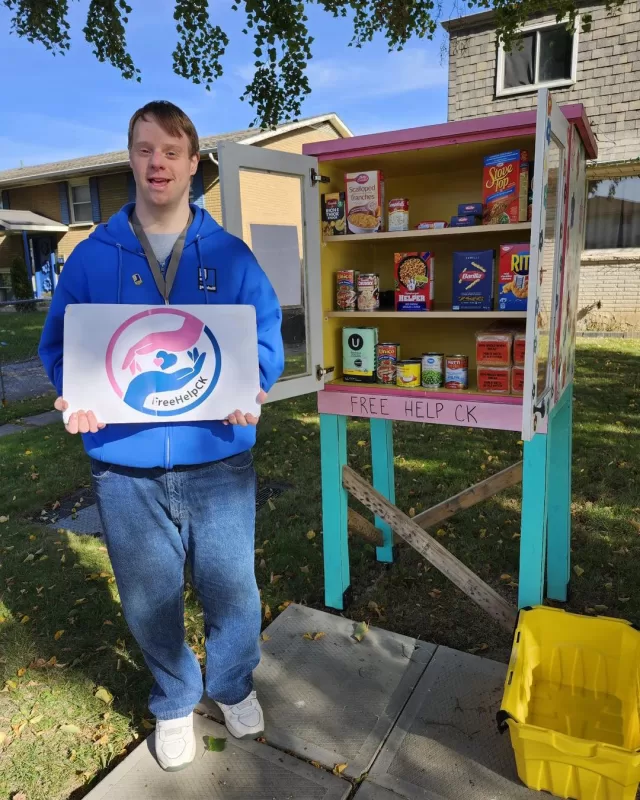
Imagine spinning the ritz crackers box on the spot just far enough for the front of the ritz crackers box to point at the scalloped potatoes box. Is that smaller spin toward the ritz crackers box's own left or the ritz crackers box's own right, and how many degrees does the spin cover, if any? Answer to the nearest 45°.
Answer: approximately 90° to the ritz crackers box's own right

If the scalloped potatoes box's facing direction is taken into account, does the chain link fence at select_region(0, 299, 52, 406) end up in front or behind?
behind

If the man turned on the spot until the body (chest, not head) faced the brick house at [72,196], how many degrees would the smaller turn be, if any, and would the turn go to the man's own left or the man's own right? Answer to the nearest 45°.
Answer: approximately 180°

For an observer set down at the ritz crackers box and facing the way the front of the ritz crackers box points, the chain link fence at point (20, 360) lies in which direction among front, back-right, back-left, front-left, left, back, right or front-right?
back-right
